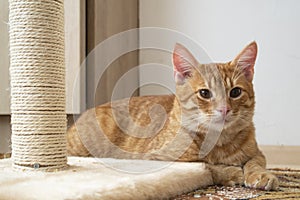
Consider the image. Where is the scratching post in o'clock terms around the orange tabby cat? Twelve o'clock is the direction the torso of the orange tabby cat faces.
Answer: The scratching post is roughly at 4 o'clock from the orange tabby cat.

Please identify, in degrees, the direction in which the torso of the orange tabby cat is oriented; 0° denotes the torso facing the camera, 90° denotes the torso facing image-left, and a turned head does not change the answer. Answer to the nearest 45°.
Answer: approximately 315°
